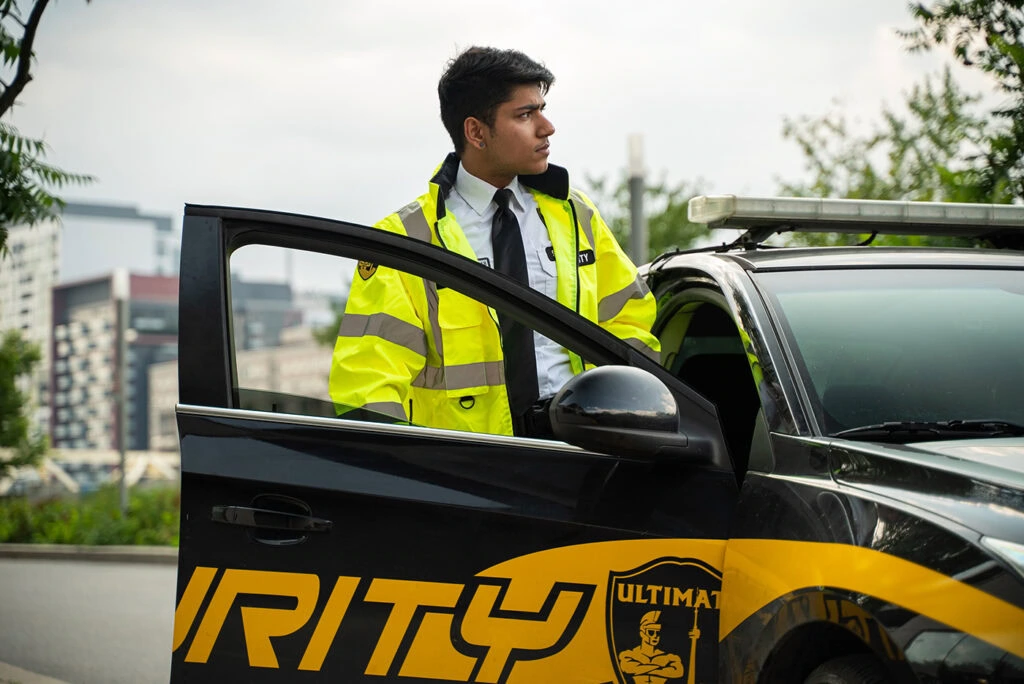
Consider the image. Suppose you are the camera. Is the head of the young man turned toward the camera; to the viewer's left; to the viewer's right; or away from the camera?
to the viewer's right

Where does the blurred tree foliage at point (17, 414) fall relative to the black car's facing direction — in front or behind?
behind

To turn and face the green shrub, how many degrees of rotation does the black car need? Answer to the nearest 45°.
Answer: approximately 180°

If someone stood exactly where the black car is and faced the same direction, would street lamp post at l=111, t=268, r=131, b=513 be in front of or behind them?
behind

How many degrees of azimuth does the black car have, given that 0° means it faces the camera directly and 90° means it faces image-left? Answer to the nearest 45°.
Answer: approximately 315°
